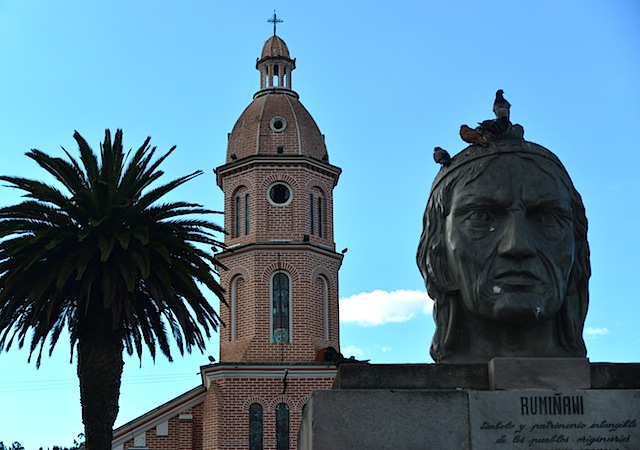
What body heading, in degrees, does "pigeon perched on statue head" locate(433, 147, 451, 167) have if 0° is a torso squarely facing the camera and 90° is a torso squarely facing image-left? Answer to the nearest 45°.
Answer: approximately 90°

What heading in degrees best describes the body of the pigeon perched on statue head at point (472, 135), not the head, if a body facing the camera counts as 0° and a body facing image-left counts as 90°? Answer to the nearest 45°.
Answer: approximately 90°

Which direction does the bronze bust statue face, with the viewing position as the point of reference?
facing the viewer

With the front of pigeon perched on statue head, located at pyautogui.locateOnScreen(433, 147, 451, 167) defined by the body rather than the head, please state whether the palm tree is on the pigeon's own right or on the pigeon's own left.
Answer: on the pigeon's own right
